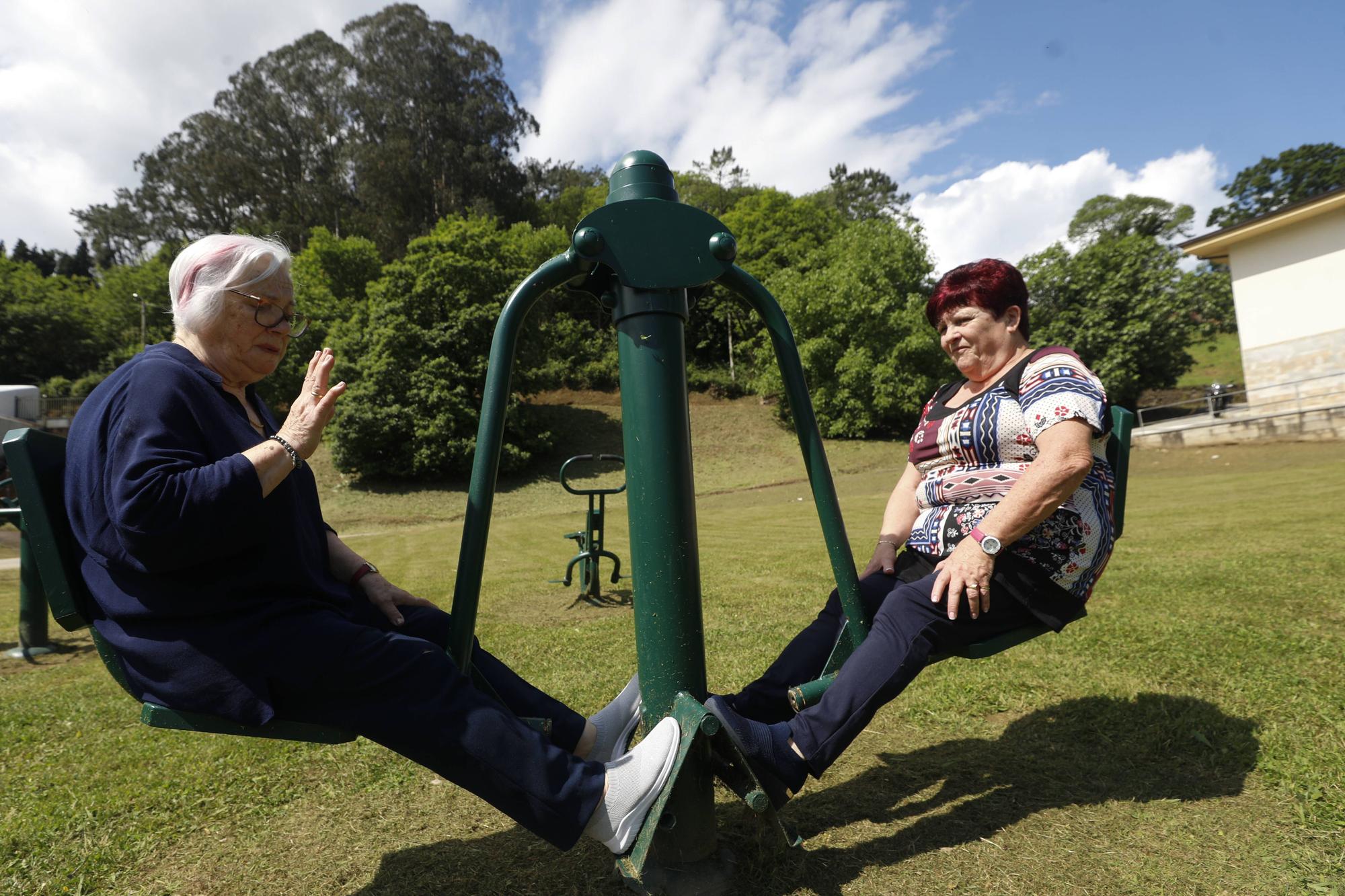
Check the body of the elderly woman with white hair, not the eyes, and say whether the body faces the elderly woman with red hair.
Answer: yes

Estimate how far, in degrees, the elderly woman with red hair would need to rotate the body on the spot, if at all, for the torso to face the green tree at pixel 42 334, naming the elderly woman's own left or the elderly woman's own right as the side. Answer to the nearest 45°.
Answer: approximately 90° to the elderly woman's own right

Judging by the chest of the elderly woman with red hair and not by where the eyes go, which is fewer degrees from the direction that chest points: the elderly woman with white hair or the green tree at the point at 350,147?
the elderly woman with white hair

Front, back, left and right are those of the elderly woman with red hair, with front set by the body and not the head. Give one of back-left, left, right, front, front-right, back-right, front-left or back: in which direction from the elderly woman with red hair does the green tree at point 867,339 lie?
back-right

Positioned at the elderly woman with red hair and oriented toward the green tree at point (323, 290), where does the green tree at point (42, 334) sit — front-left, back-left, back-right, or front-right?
front-left

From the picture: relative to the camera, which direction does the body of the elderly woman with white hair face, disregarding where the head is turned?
to the viewer's right

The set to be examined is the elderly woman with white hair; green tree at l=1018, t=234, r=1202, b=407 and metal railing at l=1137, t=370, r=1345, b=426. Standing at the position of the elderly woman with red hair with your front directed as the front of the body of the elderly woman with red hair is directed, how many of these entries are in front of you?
1

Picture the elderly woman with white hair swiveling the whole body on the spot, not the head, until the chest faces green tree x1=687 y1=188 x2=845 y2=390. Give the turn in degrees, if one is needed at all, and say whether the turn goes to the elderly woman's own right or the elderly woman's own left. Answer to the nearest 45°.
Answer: approximately 45° to the elderly woman's own left

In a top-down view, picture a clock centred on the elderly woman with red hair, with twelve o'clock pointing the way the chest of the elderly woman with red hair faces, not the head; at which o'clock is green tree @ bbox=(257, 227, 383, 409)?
The green tree is roughly at 3 o'clock from the elderly woman with red hair.

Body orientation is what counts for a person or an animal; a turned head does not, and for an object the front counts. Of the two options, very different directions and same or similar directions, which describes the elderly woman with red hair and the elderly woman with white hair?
very different directions

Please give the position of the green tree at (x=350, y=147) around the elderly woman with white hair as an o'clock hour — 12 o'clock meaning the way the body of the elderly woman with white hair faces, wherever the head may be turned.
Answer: The green tree is roughly at 9 o'clock from the elderly woman with white hair.

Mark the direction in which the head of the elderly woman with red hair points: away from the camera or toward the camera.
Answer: toward the camera

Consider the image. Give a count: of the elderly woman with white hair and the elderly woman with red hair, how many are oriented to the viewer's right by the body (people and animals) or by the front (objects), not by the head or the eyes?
1

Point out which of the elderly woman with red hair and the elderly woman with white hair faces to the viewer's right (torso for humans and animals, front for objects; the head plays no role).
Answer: the elderly woman with white hair

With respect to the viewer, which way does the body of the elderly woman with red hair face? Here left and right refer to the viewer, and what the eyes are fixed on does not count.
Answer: facing the viewer and to the left of the viewer
